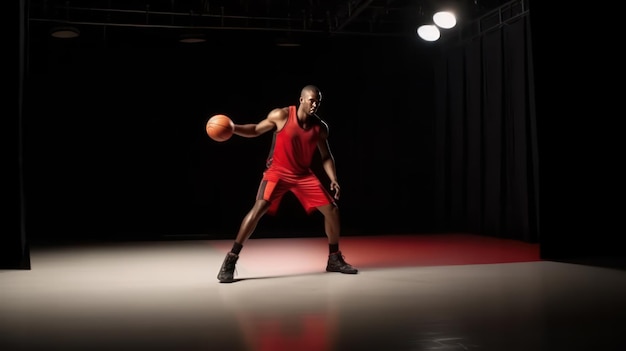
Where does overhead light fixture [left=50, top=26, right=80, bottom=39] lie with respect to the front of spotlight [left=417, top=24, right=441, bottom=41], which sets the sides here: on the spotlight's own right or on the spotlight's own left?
on the spotlight's own right

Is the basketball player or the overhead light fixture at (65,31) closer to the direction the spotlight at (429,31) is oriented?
the basketball player

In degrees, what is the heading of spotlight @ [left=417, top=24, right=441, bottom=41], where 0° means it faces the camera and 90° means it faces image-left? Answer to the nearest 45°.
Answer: approximately 0°

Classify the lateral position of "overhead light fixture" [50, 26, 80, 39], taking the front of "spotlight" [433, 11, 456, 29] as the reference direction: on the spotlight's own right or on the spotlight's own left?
on the spotlight's own right

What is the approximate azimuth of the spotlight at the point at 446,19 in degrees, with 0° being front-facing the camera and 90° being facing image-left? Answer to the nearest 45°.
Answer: approximately 0°

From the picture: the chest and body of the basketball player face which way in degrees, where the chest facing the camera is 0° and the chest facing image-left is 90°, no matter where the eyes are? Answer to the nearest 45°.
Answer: approximately 315°
